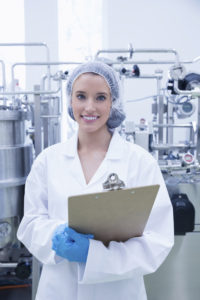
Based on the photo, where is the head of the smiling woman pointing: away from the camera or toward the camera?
toward the camera

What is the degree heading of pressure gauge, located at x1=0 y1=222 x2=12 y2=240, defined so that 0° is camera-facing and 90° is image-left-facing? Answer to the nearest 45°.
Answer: approximately 0°

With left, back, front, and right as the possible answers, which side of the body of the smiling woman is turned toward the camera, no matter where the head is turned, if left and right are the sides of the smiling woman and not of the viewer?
front

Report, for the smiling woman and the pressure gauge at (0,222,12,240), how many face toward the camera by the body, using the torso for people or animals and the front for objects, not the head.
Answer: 2

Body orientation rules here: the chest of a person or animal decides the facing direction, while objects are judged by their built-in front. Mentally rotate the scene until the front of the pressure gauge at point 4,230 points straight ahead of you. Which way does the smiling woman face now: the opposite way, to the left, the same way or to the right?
the same way

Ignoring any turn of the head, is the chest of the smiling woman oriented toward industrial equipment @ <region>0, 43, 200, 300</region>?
no
